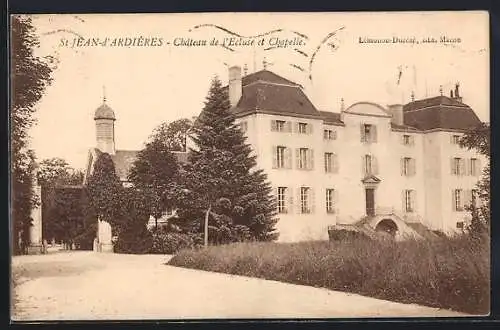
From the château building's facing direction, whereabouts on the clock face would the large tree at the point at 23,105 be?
The large tree is roughly at 2 o'clock from the château building.

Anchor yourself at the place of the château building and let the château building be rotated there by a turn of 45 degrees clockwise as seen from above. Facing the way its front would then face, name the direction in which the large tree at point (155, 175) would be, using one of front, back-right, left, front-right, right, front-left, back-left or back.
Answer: right

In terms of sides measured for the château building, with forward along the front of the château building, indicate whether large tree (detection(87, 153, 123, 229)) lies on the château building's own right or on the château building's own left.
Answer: on the château building's own right

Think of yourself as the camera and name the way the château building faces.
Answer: facing the viewer and to the right of the viewer

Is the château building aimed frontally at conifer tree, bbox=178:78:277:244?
no

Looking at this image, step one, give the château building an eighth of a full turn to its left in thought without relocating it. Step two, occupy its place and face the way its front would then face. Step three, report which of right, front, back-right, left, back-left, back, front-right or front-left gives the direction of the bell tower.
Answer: back
